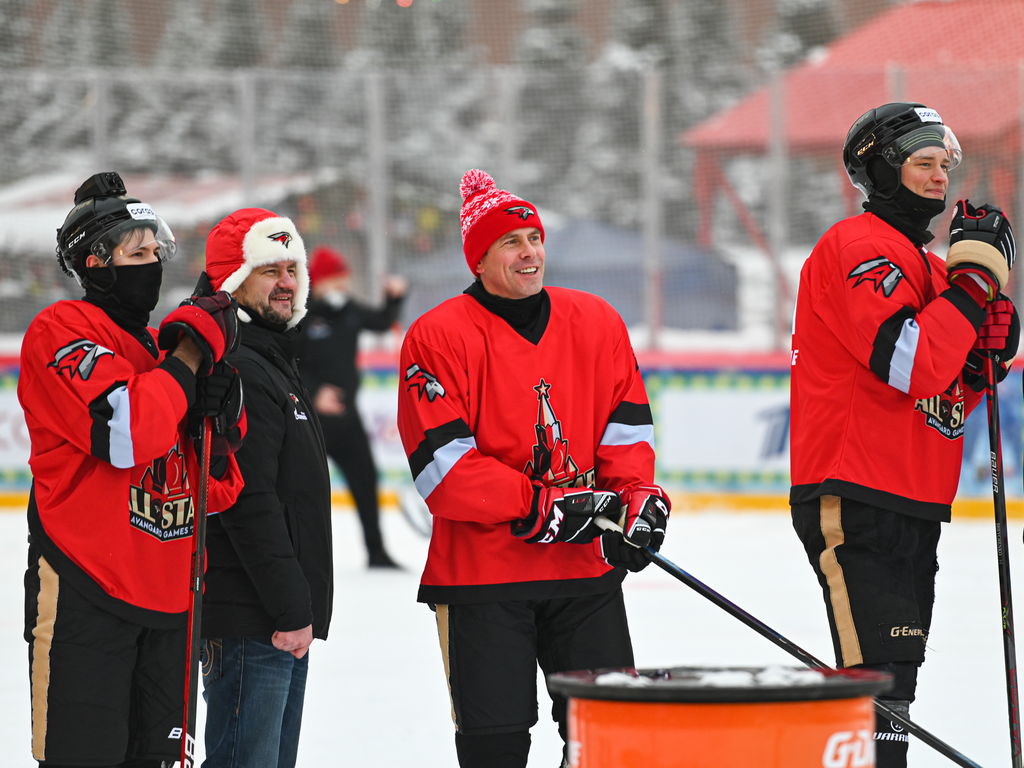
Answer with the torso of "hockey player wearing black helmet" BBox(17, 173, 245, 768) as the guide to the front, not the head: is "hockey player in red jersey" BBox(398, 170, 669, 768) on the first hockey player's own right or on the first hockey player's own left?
on the first hockey player's own left

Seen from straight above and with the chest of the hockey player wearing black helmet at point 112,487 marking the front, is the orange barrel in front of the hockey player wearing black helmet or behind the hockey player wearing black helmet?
in front

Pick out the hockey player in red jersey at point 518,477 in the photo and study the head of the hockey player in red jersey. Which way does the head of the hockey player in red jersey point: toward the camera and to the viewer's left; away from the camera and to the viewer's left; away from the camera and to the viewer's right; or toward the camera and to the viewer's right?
toward the camera and to the viewer's right

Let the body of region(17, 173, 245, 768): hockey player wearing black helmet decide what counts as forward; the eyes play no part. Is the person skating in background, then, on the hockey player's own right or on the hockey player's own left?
on the hockey player's own left

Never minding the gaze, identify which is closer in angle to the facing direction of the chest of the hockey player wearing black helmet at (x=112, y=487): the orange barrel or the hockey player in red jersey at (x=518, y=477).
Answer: the orange barrel

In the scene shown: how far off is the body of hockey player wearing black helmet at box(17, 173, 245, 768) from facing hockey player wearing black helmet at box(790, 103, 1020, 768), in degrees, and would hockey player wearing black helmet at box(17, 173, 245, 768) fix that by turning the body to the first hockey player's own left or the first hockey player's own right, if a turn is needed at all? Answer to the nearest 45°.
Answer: approximately 45° to the first hockey player's own left

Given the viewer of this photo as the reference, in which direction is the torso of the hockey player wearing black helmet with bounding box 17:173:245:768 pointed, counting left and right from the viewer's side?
facing the viewer and to the right of the viewer
